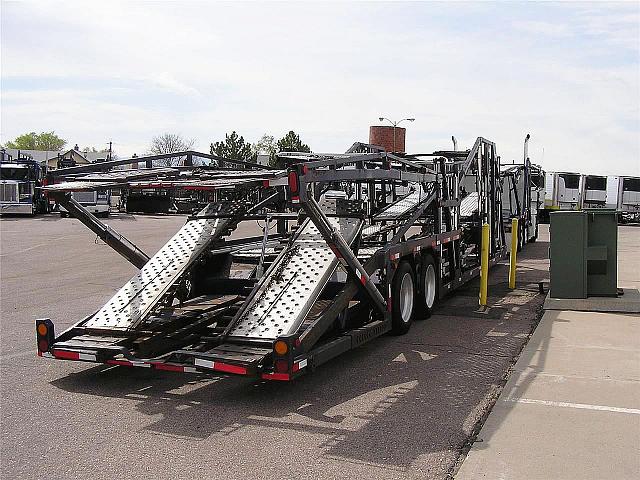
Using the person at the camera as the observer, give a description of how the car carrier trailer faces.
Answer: facing away from the viewer and to the right of the viewer

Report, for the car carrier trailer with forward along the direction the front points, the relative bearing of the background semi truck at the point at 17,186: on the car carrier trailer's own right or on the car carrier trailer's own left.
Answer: on the car carrier trailer's own left

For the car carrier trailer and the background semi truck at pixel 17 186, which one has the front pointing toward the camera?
the background semi truck

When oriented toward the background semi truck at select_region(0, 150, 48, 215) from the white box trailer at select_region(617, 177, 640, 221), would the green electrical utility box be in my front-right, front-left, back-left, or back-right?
front-left

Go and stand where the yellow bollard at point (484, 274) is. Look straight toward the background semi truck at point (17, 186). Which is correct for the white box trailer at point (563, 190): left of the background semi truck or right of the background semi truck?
right

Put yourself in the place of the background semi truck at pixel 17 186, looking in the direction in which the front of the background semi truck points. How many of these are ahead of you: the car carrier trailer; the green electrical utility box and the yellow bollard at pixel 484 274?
3

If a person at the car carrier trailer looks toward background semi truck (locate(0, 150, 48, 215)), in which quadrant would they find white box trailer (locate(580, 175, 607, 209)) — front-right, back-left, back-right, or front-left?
front-right

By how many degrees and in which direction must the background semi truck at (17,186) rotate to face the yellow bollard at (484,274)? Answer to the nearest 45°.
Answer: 0° — it already faces it

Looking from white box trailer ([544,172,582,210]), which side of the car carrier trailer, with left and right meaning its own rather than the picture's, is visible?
front

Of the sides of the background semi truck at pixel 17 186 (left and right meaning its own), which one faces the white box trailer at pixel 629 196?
left

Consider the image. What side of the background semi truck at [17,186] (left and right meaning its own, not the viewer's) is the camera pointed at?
front

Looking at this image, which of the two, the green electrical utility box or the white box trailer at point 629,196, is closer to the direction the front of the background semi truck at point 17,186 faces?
the green electrical utility box

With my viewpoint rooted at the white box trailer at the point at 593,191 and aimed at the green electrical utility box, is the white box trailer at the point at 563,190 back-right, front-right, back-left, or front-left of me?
front-right

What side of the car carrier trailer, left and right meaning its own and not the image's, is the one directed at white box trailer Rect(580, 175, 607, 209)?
front

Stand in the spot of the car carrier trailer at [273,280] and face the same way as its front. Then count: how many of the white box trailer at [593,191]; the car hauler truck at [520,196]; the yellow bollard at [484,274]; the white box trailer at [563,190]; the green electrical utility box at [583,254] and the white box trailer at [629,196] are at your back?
0

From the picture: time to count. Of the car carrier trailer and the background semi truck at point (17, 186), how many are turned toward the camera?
1
